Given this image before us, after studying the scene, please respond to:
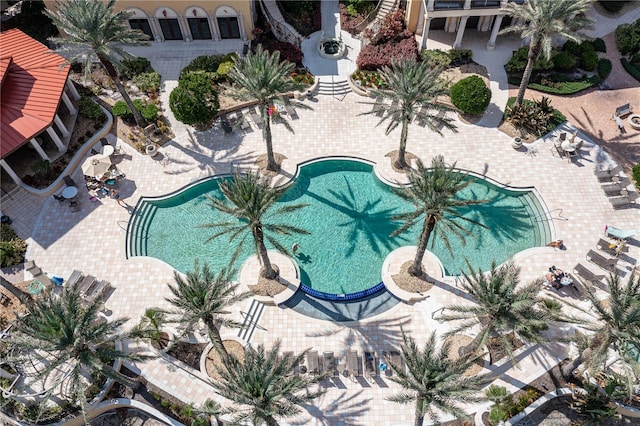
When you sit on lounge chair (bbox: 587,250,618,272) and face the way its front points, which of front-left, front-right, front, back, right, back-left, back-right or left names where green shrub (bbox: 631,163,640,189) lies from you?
front-right

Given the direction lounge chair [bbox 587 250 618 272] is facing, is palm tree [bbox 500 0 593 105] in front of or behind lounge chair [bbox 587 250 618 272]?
in front

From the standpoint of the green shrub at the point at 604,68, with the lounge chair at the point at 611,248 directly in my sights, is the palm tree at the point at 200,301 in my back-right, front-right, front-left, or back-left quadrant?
front-right

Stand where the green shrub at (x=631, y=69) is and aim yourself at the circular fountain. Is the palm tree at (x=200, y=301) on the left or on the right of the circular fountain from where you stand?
left

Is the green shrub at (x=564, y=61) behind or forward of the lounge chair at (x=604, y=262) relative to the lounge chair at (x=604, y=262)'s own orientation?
forward

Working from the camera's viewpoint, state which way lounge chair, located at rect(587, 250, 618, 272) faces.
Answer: facing away from the viewer and to the left of the viewer

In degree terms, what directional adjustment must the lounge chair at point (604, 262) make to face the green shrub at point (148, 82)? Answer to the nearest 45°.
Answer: approximately 45° to its left

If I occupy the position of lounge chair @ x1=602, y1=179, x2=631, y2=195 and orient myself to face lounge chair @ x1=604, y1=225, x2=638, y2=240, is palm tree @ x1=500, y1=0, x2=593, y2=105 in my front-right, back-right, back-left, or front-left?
back-right

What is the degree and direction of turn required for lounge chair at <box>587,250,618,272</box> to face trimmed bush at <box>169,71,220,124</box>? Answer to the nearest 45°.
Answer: approximately 45° to its left
